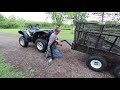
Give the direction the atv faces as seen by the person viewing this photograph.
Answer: facing away from the viewer and to the left of the viewer

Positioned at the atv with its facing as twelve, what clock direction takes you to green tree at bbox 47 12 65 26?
The green tree is roughly at 2 o'clock from the atv.

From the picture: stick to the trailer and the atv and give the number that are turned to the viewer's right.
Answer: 0

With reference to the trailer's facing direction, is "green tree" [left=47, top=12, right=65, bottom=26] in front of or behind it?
in front

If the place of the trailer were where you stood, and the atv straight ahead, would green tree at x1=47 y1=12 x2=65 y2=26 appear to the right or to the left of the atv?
right

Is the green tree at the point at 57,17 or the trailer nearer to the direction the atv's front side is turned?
the green tree

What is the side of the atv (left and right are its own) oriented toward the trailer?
back

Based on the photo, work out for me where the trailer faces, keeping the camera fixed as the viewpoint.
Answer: facing away from the viewer and to the left of the viewer
